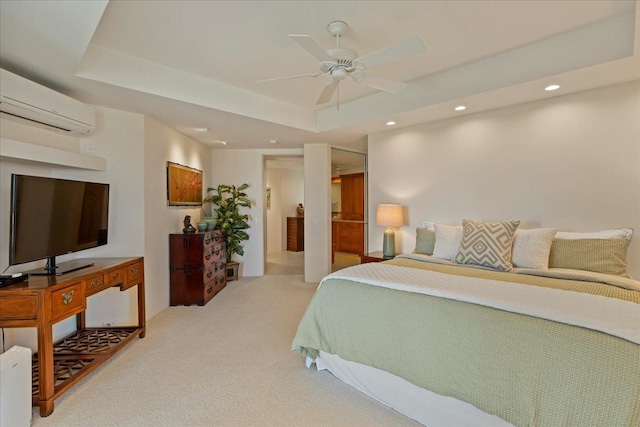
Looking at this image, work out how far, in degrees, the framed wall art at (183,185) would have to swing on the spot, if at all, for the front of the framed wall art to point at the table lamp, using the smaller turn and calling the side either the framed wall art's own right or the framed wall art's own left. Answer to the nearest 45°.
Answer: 0° — it already faces it

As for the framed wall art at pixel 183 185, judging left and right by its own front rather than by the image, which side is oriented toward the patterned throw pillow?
front

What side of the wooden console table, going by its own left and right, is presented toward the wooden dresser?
left

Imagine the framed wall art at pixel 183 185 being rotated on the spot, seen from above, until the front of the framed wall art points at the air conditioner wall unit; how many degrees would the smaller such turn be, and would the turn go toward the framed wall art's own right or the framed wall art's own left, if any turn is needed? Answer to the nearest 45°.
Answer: approximately 90° to the framed wall art's own right

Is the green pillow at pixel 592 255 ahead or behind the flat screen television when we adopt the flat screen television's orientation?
ahead

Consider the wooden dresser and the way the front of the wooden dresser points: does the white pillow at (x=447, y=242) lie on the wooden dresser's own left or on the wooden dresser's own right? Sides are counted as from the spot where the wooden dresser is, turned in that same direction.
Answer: on the wooden dresser's own left

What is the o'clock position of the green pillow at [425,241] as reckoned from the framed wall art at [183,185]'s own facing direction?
The green pillow is roughly at 12 o'clock from the framed wall art.

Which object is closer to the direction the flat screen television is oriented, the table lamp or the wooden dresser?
the table lamp

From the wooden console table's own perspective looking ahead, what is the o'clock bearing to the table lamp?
The table lamp is roughly at 11 o'clock from the wooden console table.

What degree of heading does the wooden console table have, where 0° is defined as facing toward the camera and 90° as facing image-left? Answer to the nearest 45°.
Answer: approximately 315°

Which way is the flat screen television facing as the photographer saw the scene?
facing the viewer and to the right of the viewer
